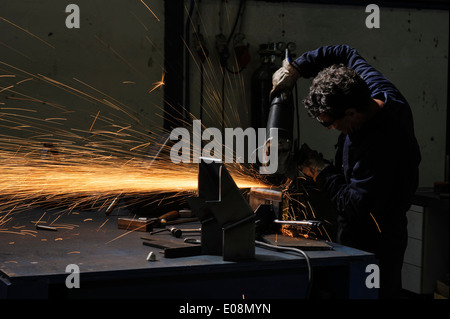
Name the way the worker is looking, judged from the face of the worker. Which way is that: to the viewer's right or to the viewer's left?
to the viewer's left

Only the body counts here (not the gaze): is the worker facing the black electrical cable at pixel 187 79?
no

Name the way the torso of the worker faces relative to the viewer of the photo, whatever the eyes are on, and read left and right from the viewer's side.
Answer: facing to the left of the viewer

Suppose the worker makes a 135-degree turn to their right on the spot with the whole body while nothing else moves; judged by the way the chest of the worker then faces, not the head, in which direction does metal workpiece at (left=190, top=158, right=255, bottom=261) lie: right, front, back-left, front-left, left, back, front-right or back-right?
back
